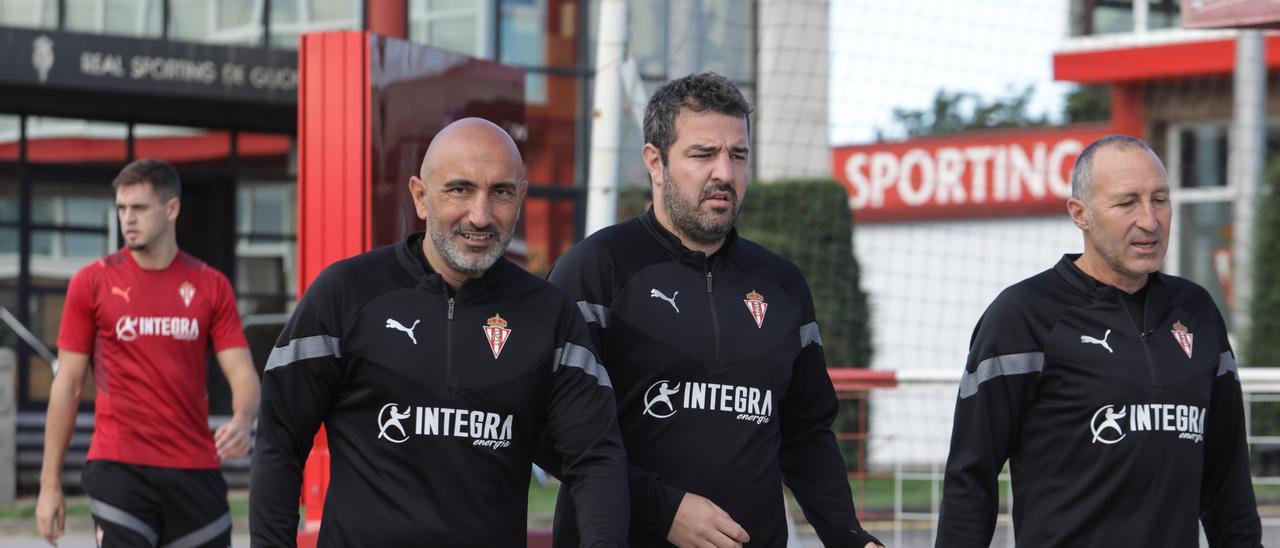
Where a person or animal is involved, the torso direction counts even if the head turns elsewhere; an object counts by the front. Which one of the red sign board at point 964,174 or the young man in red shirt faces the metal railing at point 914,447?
the red sign board

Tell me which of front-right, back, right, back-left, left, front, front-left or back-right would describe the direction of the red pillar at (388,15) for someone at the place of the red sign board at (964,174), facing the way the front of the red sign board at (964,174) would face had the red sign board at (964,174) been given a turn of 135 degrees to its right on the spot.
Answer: back-left

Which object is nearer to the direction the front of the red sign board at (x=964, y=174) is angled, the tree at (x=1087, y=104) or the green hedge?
the green hedge

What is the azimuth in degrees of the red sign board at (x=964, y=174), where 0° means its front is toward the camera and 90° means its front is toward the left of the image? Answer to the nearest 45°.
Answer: approximately 0°

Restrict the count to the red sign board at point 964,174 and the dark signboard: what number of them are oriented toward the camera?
2

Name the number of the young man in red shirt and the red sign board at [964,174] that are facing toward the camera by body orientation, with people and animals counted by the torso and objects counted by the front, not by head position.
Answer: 2

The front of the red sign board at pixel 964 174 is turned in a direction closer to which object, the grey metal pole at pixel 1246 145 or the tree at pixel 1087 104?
the grey metal pole

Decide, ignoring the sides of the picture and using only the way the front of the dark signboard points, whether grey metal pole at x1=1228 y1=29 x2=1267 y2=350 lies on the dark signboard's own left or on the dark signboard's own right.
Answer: on the dark signboard's own left

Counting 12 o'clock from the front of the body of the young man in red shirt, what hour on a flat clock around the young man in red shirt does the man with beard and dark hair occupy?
The man with beard and dark hair is roughly at 11 o'clock from the young man in red shirt.

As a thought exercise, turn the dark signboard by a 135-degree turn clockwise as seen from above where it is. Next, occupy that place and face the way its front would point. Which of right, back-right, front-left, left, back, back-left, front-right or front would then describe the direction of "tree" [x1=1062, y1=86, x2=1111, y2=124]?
right

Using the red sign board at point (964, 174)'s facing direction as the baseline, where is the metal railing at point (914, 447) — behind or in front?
in front

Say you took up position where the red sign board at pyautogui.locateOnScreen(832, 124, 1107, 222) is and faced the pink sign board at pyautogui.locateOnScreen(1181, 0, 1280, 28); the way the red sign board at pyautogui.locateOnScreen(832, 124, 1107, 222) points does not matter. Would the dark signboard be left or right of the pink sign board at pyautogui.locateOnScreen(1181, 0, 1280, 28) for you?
right

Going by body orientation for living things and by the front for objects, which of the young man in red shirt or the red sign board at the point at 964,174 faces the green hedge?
the red sign board
